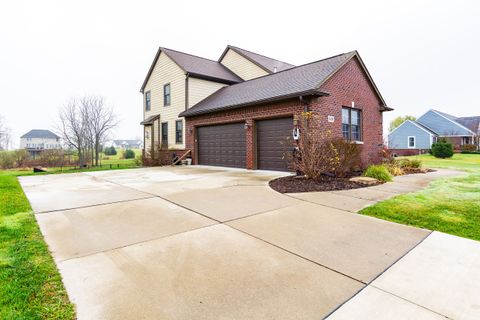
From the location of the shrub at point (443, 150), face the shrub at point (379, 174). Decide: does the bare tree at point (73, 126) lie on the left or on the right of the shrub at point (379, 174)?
right
